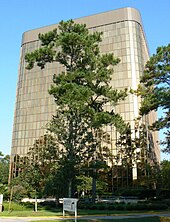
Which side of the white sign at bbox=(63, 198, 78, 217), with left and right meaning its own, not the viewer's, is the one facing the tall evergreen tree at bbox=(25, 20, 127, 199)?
back

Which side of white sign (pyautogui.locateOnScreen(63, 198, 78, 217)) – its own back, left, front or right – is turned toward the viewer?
front
